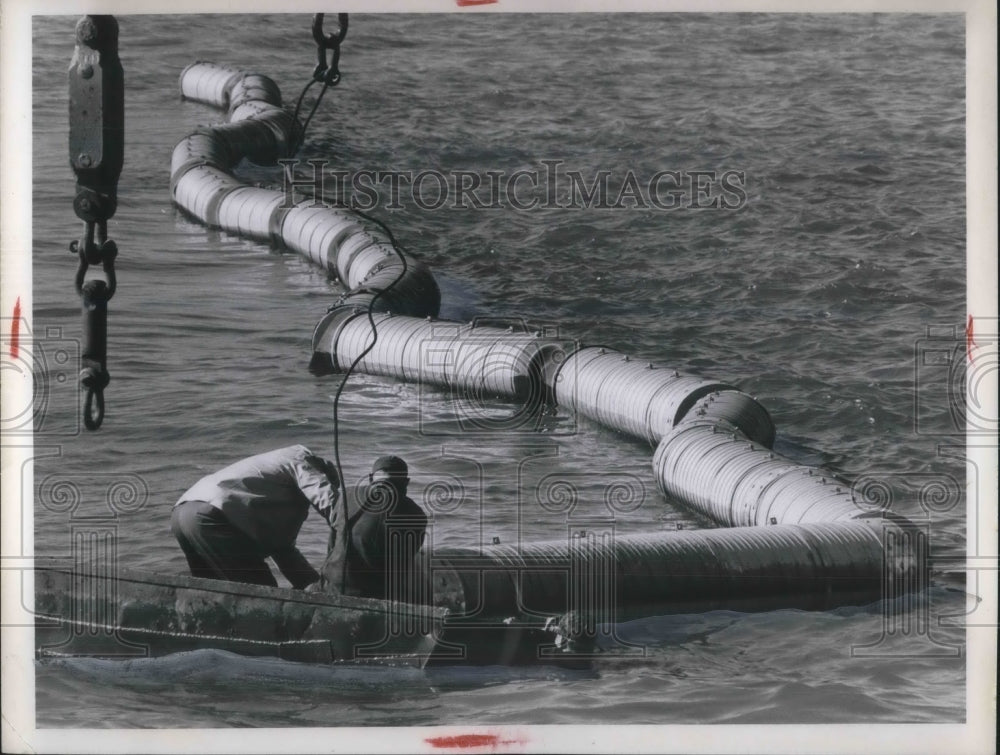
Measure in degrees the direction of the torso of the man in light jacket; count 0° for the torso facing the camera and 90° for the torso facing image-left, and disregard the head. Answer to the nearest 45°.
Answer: approximately 270°

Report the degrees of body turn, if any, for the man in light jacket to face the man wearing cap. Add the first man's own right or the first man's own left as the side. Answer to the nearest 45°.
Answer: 0° — they already face them
